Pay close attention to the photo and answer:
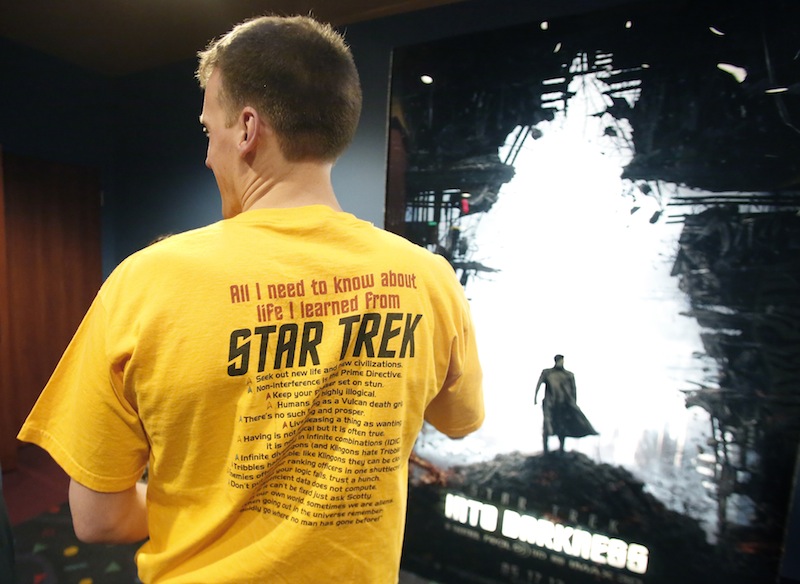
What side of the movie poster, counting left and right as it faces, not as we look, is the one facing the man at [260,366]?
front

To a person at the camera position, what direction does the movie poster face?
facing the viewer and to the left of the viewer
